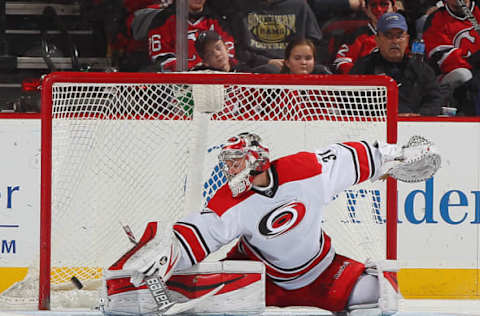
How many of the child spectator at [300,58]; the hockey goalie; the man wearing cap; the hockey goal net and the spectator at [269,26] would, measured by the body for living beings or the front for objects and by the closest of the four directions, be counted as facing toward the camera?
5

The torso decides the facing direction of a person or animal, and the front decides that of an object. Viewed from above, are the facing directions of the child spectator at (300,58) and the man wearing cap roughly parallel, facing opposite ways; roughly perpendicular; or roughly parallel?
roughly parallel

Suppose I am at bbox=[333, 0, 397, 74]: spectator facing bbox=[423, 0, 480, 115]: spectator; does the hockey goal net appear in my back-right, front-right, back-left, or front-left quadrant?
back-right

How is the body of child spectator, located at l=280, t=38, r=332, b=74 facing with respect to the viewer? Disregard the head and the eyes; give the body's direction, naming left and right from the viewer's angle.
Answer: facing the viewer

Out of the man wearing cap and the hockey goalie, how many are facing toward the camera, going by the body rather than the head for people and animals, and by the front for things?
2

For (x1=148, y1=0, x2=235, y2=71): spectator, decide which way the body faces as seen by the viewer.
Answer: toward the camera

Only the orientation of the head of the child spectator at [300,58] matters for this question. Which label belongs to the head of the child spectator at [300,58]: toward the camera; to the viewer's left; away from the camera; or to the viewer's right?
toward the camera

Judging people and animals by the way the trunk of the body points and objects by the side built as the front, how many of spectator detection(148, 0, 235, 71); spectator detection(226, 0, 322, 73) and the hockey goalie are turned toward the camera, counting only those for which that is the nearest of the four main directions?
3

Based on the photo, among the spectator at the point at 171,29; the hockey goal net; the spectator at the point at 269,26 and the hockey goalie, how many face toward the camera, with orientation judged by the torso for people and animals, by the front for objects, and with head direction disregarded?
4

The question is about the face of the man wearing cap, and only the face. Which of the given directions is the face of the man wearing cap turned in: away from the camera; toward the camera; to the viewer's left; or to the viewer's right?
toward the camera

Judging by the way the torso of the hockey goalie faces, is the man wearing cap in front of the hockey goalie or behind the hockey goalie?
behind

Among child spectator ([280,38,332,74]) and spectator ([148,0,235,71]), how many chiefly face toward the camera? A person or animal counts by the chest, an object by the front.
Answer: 2

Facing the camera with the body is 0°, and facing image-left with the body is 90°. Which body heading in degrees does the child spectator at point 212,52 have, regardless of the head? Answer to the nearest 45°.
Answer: approximately 315°

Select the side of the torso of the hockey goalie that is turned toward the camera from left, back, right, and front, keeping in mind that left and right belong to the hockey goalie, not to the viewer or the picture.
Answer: front

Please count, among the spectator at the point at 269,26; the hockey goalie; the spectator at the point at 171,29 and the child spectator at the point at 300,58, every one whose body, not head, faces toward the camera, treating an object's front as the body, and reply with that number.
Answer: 4
